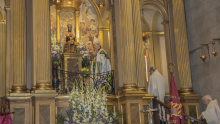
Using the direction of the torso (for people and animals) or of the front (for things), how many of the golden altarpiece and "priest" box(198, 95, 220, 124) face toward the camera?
1

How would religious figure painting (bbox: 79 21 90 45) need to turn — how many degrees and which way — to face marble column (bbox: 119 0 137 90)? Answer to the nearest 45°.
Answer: approximately 45° to its left

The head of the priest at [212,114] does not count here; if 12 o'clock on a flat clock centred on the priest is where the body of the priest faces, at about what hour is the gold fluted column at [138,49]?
The gold fluted column is roughly at 1 o'clock from the priest.

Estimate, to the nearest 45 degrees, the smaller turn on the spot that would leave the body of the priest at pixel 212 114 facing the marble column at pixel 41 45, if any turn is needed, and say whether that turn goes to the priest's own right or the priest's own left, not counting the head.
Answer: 0° — they already face it

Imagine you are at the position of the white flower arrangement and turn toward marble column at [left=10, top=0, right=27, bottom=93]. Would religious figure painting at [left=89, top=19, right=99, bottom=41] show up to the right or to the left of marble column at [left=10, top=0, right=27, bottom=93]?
right

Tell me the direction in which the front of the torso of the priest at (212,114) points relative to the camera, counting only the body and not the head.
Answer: to the viewer's left

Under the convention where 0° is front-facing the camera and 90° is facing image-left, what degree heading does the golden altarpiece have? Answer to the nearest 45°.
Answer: approximately 0°

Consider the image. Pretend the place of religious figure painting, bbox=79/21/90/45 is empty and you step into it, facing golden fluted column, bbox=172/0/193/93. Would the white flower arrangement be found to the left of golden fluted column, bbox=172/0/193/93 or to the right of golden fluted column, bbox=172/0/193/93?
right

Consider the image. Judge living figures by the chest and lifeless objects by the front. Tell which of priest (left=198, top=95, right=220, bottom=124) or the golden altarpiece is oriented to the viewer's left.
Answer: the priest
